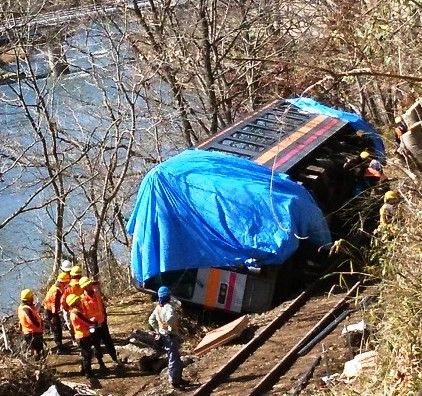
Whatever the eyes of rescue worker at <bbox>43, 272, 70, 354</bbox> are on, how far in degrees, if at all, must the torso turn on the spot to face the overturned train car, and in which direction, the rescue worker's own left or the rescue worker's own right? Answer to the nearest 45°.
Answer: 0° — they already face it

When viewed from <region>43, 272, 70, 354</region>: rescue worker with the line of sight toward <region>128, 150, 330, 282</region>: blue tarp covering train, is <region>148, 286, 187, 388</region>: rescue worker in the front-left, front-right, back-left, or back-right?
front-right

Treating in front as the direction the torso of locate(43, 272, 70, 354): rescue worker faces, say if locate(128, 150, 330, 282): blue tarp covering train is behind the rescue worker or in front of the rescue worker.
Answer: in front

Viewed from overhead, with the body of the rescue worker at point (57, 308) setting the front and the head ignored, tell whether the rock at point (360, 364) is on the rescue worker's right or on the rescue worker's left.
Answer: on the rescue worker's right

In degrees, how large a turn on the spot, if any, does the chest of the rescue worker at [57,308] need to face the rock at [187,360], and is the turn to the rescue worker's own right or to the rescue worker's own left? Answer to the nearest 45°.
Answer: approximately 45° to the rescue worker's own right

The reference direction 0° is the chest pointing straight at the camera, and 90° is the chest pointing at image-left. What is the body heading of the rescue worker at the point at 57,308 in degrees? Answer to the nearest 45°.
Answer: approximately 270°

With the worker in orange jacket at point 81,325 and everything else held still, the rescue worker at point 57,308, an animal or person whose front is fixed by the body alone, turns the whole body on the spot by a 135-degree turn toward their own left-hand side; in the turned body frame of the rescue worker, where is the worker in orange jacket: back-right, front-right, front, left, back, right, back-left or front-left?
back-left
